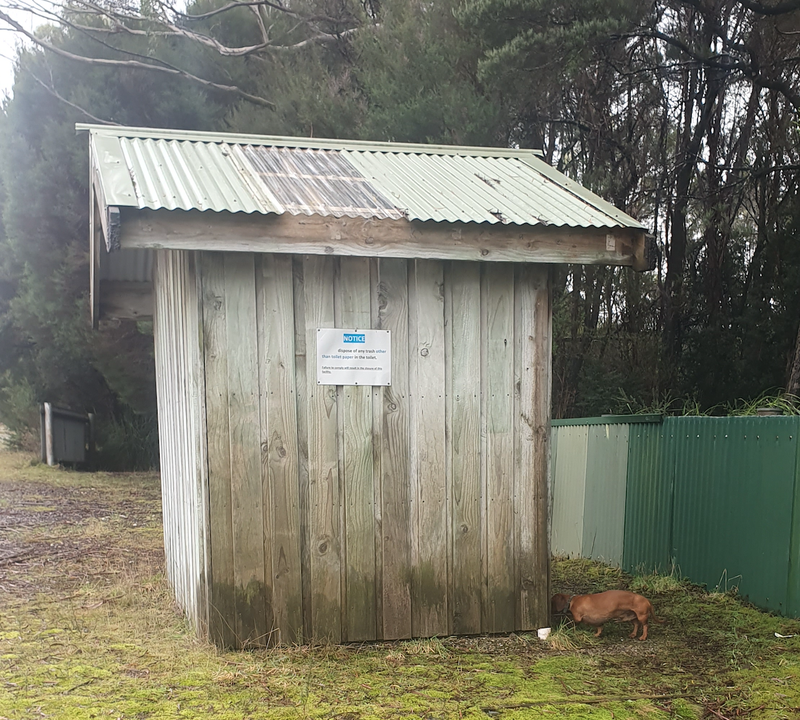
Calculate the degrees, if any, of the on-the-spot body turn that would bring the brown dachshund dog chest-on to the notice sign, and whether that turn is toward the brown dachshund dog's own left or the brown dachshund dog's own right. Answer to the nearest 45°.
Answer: approximately 45° to the brown dachshund dog's own left

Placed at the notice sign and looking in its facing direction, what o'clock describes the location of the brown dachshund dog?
The brown dachshund dog is roughly at 9 o'clock from the notice sign.

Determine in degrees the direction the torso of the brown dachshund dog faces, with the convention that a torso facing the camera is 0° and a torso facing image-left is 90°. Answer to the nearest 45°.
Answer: approximately 90°

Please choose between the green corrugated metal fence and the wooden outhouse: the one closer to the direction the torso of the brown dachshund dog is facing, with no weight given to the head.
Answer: the wooden outhouse

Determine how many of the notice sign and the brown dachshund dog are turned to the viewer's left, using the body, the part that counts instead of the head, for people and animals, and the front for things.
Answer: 1

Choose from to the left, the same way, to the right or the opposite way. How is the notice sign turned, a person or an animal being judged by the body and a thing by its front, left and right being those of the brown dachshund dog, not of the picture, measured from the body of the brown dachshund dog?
to the left

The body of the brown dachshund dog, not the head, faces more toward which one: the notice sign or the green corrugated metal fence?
the notice sign

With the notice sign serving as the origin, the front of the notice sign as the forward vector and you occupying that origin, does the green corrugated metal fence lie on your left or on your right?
on your left

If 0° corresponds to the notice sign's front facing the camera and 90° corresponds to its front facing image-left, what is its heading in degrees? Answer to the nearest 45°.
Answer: approximately 0°
